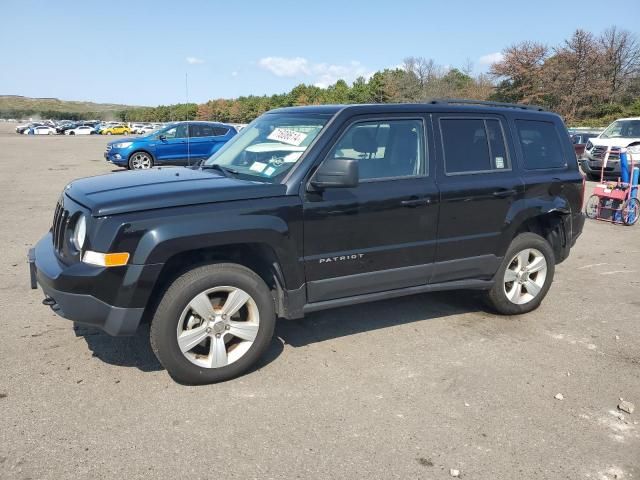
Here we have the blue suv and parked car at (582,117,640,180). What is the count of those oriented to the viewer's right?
0

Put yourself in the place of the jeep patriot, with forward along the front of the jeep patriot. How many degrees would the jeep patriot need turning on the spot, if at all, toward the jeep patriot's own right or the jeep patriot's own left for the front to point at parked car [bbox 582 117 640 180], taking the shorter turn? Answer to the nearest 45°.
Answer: approximately 180°

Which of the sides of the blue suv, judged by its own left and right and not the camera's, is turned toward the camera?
left

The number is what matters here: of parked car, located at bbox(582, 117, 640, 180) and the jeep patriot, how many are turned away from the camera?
0

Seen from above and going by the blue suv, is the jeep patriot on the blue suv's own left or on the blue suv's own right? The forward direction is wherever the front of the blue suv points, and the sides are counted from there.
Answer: on the blue suv's own left

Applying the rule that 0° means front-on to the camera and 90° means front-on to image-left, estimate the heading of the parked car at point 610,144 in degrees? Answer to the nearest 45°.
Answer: approximately 45°
